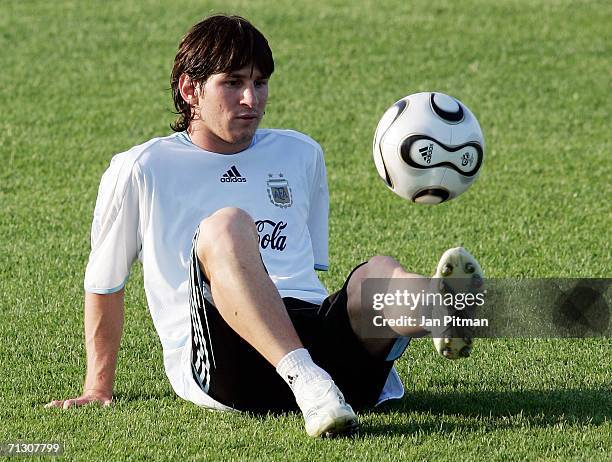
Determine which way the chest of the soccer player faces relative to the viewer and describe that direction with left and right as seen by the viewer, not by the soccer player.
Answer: facing the viewer and to the right of the viewer

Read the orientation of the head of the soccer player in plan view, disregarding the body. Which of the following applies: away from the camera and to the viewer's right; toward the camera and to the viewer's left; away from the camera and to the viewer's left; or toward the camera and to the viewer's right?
toward the camera and to the viewer's right

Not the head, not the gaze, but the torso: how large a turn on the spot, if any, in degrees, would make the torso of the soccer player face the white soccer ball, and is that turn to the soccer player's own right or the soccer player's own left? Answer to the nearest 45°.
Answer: approximately 45° to the soccer player's own left
